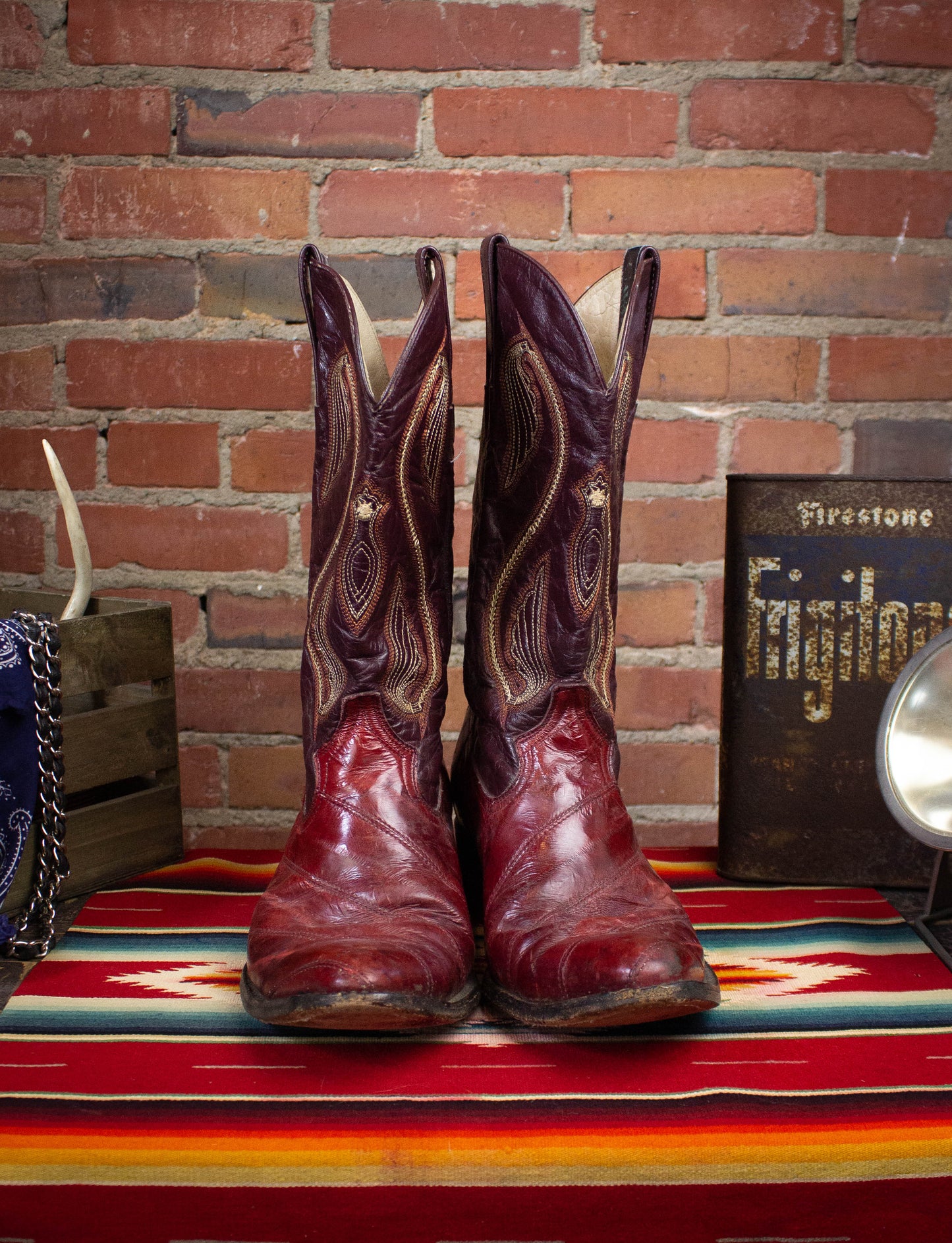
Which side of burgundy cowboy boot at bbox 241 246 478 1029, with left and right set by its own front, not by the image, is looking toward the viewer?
front

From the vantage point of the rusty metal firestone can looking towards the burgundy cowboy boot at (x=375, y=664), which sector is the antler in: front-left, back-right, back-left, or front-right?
front-right
